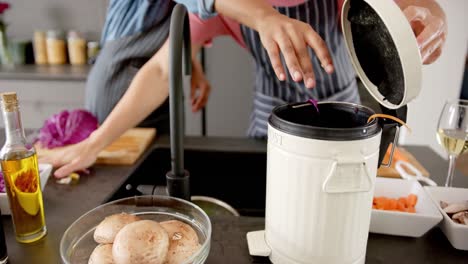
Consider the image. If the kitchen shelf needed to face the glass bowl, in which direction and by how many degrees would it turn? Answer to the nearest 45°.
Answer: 0° — it already faces it

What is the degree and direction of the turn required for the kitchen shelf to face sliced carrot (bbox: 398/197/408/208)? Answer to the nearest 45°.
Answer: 0° — it already faces it

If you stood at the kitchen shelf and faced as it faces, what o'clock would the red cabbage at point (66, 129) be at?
The red cabbage is roughly at 12 o'clock from the kitchen shelf.

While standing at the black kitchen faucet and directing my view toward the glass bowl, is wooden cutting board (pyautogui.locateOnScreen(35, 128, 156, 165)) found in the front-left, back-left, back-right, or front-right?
back-right

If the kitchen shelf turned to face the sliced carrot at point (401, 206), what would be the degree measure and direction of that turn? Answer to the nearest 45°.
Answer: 0° — it already faces it

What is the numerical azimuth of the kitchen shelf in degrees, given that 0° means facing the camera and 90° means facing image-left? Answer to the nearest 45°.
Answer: approximately 0°

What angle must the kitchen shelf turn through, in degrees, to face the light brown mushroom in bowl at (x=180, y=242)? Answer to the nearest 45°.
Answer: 0° — it already faces it
